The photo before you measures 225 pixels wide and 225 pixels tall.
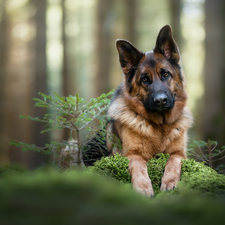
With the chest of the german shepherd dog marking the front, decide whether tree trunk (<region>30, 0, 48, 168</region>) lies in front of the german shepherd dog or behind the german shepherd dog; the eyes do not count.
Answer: behind

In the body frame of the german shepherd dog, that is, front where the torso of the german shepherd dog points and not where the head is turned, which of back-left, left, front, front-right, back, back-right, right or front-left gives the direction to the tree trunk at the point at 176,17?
back

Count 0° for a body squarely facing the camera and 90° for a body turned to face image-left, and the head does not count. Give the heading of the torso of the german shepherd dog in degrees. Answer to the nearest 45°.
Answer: approximately 0°

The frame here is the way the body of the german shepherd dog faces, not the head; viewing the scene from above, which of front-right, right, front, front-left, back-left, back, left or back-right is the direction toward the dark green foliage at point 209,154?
left

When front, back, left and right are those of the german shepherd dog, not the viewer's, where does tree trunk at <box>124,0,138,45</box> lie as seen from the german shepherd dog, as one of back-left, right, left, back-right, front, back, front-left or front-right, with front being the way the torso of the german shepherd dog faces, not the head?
back
